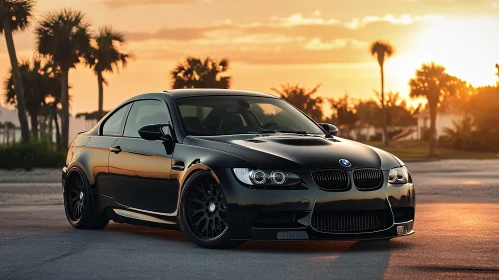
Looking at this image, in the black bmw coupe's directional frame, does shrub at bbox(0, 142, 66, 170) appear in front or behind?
behind

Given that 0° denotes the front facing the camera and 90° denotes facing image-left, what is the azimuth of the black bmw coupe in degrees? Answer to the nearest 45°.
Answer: approximately 315°
